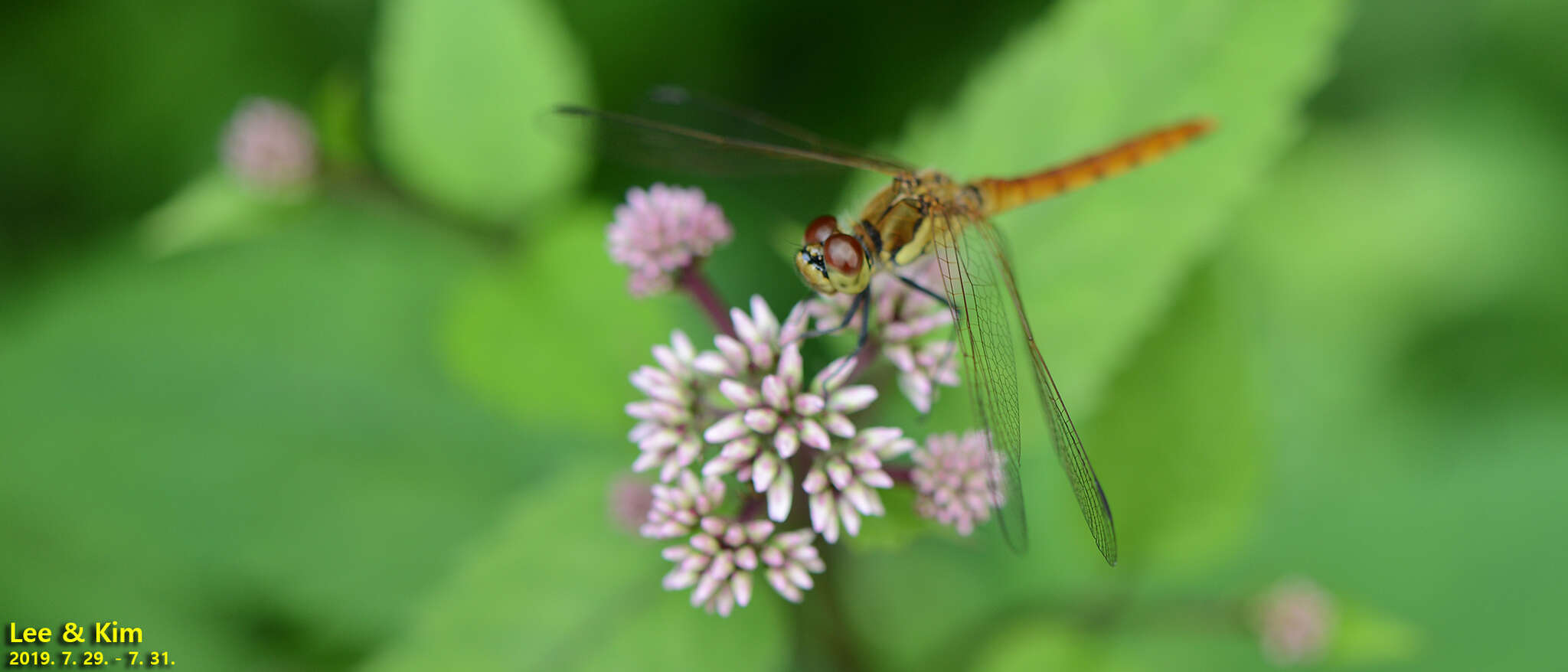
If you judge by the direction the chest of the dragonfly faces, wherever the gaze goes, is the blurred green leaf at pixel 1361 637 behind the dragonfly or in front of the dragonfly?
behind

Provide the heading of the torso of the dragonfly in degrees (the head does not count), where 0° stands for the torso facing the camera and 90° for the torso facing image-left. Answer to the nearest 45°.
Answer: approximately 45°

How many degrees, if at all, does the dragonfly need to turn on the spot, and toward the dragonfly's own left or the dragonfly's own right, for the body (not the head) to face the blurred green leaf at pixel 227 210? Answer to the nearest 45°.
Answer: approximately 45° to the dragonfly's own right

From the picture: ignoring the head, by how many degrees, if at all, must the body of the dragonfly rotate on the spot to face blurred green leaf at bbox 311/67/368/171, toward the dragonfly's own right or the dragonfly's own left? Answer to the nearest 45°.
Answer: approximately 45° to the dragonfly's own right

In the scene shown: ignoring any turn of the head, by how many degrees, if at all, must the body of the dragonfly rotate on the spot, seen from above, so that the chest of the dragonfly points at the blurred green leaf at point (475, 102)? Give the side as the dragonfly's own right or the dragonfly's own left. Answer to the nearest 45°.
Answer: approximately 45° to the dragonfly's own right

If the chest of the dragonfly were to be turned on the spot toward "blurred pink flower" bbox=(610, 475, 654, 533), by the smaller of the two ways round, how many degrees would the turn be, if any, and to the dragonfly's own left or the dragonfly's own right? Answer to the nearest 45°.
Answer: approximately 45° to the dragonfly's own right

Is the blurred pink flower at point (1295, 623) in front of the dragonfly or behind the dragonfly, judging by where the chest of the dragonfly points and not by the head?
behind
